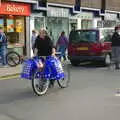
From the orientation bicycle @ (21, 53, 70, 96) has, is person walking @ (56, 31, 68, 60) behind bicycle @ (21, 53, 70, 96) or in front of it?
behind

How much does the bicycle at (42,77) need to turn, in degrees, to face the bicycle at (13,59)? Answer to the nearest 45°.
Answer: approximately 135° to its right

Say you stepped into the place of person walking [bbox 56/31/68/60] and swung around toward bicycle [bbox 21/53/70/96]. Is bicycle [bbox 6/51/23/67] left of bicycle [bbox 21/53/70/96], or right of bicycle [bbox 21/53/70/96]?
right

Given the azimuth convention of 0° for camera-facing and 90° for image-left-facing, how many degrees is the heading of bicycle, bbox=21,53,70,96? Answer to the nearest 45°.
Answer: approximately 45°
